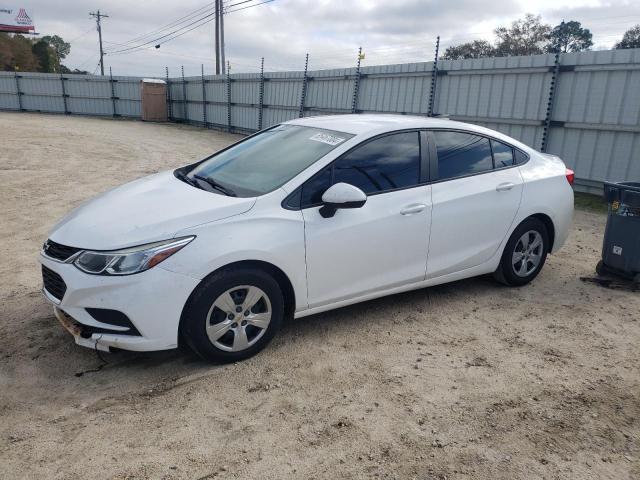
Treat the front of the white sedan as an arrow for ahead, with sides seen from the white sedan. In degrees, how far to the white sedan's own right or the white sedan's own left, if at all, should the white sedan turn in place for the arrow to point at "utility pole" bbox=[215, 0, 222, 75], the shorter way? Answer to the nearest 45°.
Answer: approximately 135° to the white sedan's own right

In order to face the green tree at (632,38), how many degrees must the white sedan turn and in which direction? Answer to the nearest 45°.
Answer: approximately 180°

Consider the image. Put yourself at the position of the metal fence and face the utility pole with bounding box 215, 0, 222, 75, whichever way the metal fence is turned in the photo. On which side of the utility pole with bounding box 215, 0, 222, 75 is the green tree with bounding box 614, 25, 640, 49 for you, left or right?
right

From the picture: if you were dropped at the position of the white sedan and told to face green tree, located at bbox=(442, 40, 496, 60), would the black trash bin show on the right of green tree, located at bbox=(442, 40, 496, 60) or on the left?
right

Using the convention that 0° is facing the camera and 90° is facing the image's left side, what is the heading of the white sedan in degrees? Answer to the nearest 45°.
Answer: approximately 45°

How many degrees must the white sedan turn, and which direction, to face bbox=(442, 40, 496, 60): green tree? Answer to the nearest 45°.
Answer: approximately 135° to its right

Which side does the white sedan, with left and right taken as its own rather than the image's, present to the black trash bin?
back
